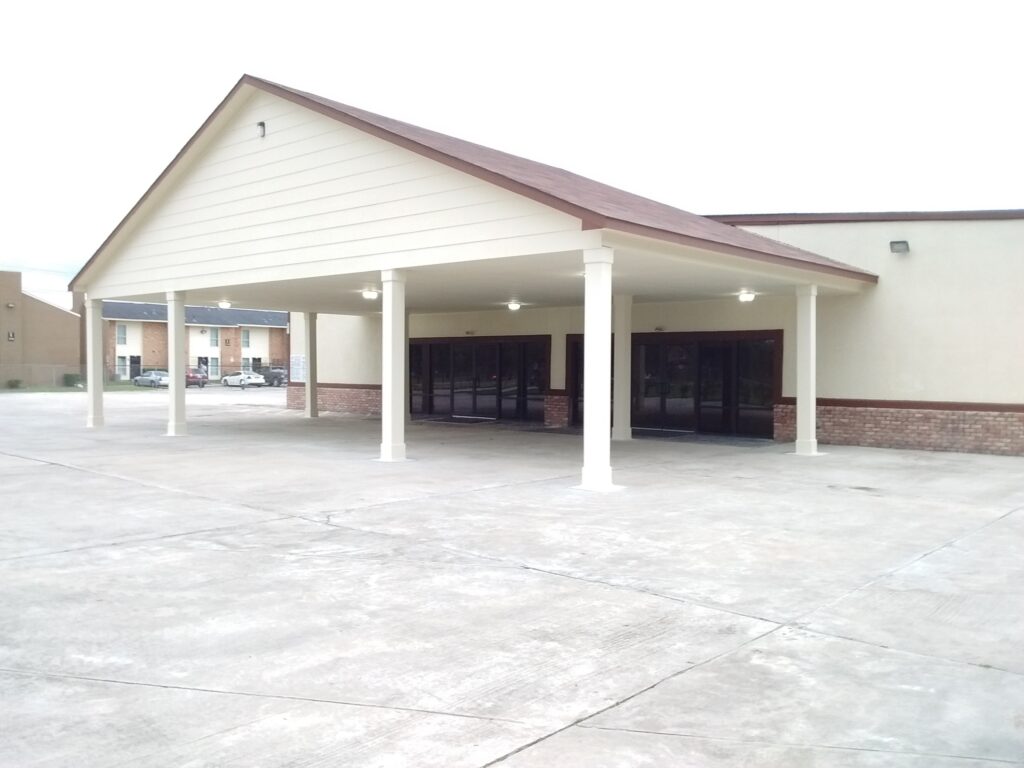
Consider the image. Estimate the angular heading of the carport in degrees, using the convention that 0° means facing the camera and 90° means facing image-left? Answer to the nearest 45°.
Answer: approximately 45°

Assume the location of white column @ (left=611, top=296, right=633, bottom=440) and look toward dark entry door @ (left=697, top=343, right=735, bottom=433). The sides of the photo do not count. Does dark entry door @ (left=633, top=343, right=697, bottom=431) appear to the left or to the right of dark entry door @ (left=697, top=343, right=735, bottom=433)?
left
